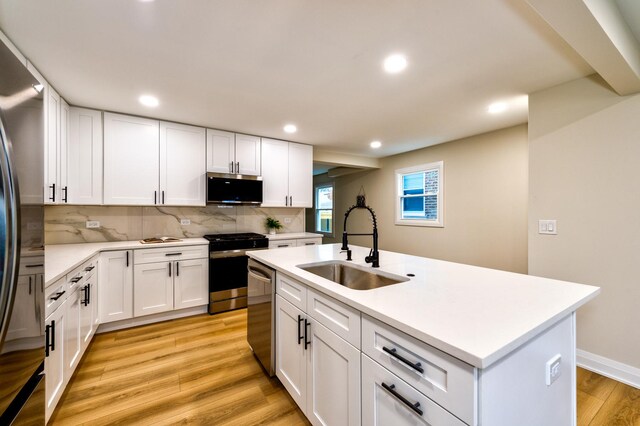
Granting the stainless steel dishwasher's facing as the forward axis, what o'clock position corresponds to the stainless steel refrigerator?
The stainless steel refrigerator is roughly at 10 o'clock from the stainless steel dishwasher.

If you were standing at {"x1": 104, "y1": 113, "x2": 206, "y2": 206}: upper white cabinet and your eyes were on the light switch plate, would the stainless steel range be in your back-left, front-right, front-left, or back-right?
front-left

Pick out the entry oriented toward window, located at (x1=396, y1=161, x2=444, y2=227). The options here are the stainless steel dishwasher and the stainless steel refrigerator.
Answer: the stainless steel refrigerator

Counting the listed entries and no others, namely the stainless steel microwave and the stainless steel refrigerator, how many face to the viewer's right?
1

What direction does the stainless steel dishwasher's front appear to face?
to the viewer's left

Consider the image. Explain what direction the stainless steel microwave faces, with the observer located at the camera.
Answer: facing the viewer

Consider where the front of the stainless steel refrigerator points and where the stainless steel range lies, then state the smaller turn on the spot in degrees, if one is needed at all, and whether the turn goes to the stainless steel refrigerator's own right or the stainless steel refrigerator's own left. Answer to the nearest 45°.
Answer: approximately 45° to the stainless steel refrigerator's own left

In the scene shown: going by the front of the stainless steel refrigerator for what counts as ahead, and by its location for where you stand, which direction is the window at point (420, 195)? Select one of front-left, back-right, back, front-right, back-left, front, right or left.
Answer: front

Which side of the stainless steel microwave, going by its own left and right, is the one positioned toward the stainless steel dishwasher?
front

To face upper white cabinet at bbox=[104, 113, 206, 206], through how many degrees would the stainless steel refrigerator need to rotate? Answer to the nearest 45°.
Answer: approximately 45° to its left

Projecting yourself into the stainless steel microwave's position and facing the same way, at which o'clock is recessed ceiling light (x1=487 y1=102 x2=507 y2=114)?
The recessed ceiling light is roughly at 10 o'clock from the stainless steel microwave.

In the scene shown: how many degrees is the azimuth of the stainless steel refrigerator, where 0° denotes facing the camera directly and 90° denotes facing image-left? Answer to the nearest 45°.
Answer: approximately 270°

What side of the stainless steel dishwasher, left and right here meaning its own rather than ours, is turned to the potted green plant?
right

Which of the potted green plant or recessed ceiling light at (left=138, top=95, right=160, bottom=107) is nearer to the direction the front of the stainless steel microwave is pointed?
the recessed ceiling light
